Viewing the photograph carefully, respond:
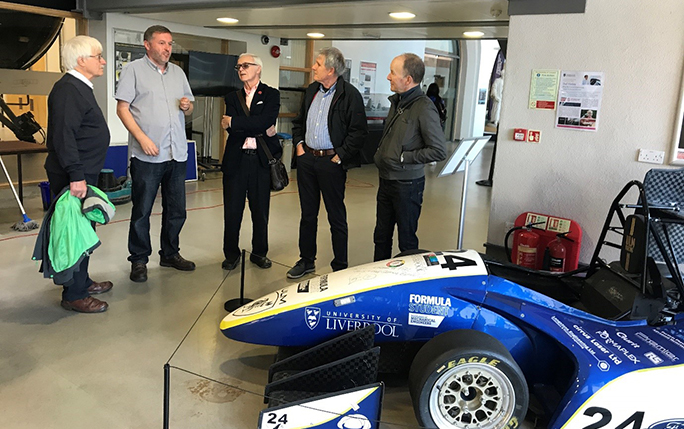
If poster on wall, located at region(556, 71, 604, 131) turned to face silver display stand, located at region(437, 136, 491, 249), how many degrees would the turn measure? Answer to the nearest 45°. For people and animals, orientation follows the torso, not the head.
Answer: approximately 90° to its right

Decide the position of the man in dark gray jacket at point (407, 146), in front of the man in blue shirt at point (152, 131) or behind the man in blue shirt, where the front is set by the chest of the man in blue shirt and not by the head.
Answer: in front

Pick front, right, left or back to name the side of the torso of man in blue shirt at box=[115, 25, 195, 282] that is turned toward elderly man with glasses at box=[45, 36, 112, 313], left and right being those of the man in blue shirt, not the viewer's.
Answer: right

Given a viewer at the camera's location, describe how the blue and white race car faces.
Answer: facing to the left of the viewer

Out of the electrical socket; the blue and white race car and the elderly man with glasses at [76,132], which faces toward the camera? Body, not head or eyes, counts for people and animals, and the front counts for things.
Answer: the electrical socket

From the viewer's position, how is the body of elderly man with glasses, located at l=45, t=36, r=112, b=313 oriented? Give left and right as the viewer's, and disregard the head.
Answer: facing to the right of the viewer

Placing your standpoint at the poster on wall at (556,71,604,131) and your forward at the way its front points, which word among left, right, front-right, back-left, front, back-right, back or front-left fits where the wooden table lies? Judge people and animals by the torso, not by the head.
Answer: right

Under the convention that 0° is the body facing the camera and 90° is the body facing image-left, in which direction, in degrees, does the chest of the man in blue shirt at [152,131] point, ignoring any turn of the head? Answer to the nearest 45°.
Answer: approximately 315°

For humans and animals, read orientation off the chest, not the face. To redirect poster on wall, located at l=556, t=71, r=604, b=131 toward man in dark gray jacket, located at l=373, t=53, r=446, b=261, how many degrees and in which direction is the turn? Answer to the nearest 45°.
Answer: approximately 45° to its right

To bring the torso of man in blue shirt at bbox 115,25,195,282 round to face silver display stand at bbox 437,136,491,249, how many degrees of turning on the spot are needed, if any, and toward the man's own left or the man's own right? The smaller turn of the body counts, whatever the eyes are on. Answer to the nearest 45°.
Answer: approximately 45° to the man's own left

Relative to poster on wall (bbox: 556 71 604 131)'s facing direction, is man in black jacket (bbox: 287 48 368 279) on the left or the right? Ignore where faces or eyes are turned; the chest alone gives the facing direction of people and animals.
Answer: on its right

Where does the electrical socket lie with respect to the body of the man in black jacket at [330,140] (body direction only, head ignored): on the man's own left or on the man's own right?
on the man's own left

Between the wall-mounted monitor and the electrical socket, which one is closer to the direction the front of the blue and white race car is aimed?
the wall-mounted monitor

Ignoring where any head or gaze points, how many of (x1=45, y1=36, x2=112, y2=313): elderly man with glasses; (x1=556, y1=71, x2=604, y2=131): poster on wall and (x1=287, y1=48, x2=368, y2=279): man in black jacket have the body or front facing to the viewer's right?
1

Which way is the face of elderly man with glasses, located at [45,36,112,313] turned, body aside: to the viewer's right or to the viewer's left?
to the viewer's right
